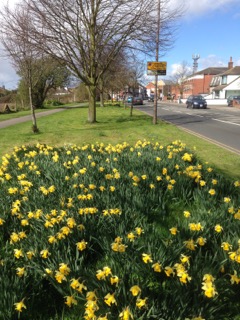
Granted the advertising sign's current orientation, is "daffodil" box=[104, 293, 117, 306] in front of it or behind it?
in front

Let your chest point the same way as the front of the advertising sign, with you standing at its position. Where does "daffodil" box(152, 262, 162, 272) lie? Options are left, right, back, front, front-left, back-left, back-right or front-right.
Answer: front

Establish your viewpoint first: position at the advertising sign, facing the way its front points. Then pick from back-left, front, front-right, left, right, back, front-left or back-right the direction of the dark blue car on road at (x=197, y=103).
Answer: back

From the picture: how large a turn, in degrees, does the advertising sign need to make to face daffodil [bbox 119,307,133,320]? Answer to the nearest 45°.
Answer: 0° — it already faces it

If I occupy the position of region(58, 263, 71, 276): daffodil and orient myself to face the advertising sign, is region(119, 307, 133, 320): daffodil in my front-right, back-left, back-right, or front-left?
back-right

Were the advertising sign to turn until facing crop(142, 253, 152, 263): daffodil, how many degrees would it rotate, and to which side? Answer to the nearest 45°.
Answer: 0° — it already faces it

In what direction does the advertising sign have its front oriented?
toward the camera

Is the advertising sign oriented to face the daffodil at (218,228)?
yes

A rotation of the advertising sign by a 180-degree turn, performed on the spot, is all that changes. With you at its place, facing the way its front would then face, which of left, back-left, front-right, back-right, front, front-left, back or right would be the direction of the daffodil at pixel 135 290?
back

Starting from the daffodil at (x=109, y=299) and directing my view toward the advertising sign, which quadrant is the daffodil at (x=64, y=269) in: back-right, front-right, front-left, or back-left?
front-left

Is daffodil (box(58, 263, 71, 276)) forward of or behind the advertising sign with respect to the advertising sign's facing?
forward

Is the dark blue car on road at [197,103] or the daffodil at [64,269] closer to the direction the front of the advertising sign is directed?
the daffodil

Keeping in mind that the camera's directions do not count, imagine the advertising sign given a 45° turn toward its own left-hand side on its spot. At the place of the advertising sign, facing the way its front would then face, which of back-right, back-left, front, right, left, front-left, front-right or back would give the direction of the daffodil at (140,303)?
front-right
